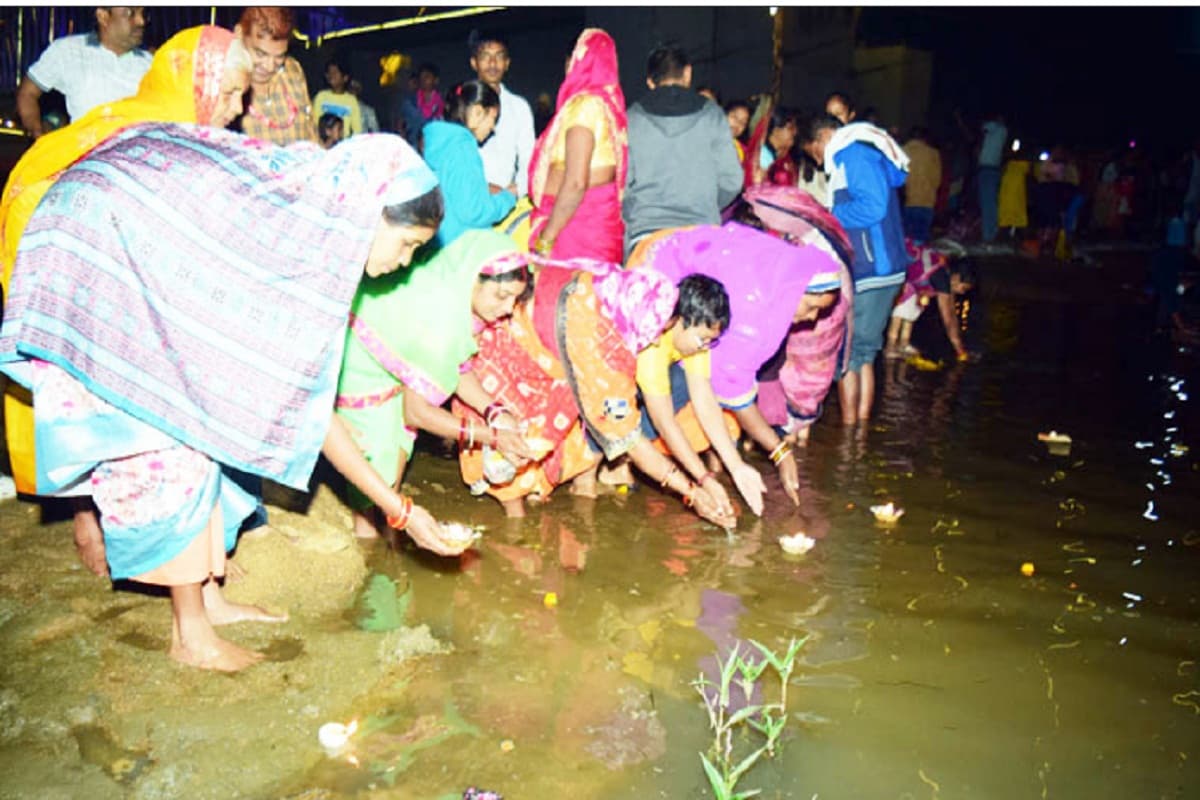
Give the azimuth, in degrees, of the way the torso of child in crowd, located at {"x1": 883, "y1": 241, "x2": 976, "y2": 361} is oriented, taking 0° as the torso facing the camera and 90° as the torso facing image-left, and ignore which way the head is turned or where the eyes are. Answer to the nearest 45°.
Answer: approximately 270°

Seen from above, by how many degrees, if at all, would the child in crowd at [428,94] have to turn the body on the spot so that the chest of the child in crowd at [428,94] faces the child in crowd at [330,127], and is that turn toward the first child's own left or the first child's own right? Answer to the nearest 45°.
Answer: approximately 90° to the first child's own right

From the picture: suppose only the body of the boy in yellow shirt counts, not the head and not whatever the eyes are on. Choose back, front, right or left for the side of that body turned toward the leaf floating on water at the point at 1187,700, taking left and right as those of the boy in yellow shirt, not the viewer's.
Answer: front

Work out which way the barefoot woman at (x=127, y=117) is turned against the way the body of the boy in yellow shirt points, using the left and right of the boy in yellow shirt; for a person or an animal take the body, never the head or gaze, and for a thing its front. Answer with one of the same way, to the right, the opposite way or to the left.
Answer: to the left

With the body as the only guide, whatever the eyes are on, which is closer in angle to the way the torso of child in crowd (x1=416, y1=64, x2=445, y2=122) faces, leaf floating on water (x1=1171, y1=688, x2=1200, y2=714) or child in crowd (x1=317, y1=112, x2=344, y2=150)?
the leaf floating on water

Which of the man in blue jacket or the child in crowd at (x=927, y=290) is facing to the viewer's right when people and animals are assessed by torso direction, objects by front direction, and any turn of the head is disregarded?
the child in crowd

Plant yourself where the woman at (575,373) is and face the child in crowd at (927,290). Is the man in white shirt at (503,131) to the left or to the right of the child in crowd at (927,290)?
left

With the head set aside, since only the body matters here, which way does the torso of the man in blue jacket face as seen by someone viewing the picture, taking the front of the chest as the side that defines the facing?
to the viewer's left

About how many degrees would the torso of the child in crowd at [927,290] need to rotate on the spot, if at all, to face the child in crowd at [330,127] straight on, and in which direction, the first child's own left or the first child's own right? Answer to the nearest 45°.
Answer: approximately 180°

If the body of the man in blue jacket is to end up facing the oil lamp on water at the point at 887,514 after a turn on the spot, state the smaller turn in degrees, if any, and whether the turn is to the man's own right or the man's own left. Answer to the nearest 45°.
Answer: approximately 90° to the man's own left

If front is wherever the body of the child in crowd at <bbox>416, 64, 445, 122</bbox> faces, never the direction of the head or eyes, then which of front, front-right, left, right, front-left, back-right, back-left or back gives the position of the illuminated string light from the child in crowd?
back

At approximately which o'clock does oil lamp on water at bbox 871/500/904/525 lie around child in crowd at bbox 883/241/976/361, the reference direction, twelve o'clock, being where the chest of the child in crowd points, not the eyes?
The oil lamp on water is roughly at 3 o'clock from the child in crowd.
